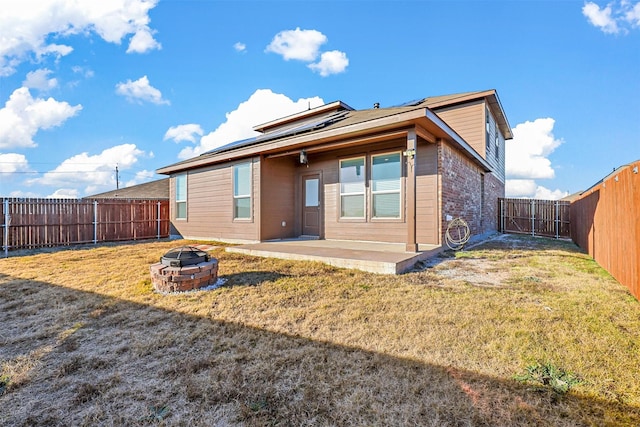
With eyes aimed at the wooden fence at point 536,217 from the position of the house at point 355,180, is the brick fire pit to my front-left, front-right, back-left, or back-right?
back-right

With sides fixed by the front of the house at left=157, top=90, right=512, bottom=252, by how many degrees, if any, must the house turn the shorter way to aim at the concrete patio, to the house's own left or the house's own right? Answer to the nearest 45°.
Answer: approximately 135° to the house's own right

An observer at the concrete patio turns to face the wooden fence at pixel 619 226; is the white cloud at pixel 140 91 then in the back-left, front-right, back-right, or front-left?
back-left

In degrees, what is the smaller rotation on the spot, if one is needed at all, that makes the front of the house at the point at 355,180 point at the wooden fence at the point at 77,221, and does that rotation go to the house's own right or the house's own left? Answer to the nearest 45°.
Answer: approximately 135° to the house's own left

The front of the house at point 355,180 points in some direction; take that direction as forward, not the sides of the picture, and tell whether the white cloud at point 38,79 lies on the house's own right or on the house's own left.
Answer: on the house's own left

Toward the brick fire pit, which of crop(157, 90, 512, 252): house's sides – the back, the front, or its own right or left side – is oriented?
back

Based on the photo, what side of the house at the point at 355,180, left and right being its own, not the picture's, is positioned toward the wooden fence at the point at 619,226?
right

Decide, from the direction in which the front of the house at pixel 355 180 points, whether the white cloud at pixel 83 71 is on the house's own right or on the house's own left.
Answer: on the house's own left

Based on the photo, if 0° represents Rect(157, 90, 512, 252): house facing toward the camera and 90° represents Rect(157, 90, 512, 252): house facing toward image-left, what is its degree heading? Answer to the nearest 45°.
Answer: approximately 225°
